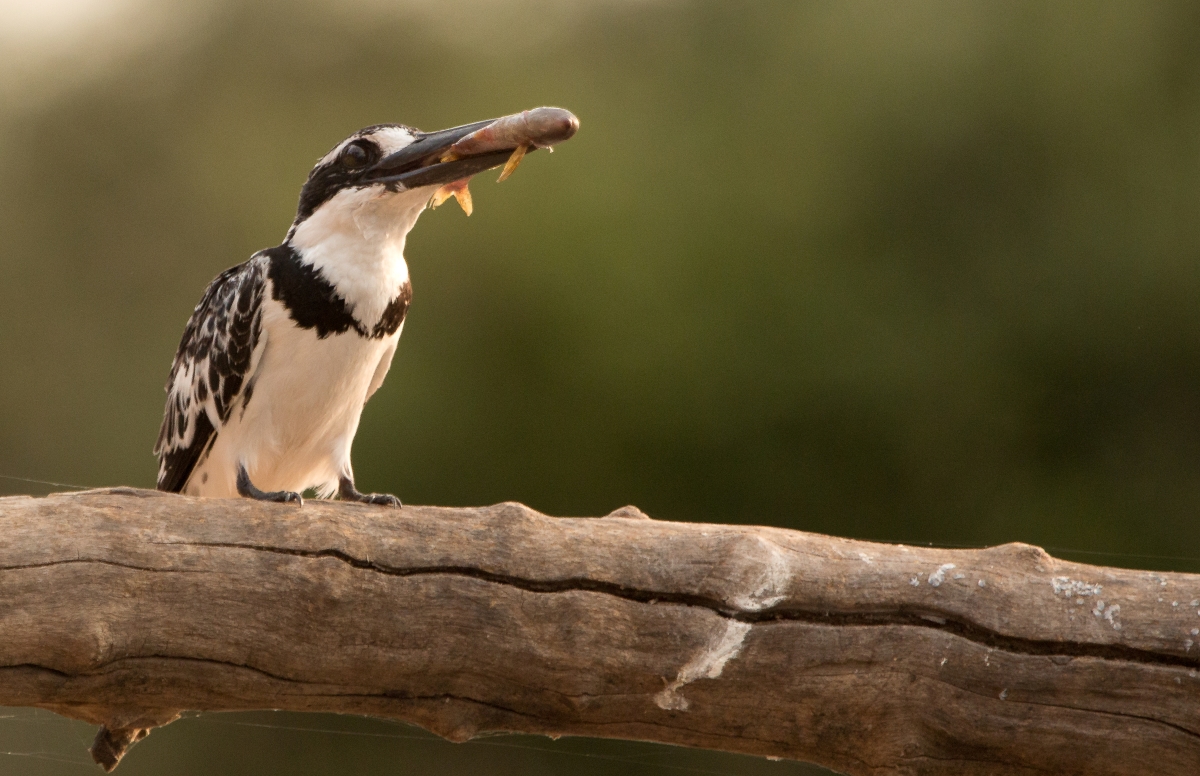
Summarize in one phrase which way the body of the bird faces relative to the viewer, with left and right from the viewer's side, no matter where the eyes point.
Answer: facing the viewer and to the right of the viewer
